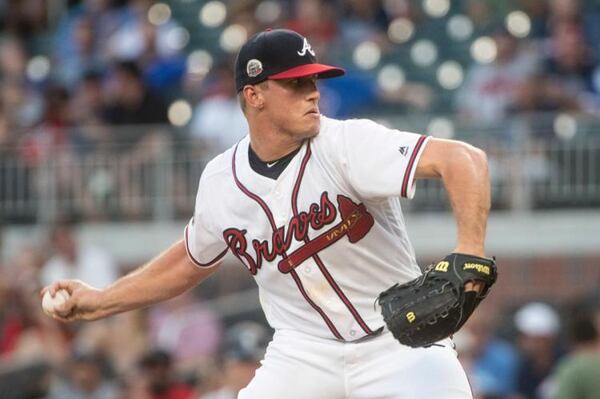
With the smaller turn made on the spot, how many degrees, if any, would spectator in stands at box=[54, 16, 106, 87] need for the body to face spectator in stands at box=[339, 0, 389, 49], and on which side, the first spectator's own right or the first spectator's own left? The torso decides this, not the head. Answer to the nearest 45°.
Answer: approximately 45° to the first spectator's own left

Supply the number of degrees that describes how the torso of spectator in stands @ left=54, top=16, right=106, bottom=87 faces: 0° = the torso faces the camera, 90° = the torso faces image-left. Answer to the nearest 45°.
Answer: approximately 0°

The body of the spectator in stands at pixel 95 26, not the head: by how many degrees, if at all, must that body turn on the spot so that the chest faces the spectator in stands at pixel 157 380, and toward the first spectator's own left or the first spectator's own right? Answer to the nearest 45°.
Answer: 0° — they already face them

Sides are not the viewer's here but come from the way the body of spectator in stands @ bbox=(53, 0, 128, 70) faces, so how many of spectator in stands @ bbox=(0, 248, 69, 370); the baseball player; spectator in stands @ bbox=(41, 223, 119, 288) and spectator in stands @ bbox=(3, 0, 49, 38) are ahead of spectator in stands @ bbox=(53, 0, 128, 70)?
3

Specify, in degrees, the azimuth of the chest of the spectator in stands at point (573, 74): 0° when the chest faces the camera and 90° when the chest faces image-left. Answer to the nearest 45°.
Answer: approximately 0°
